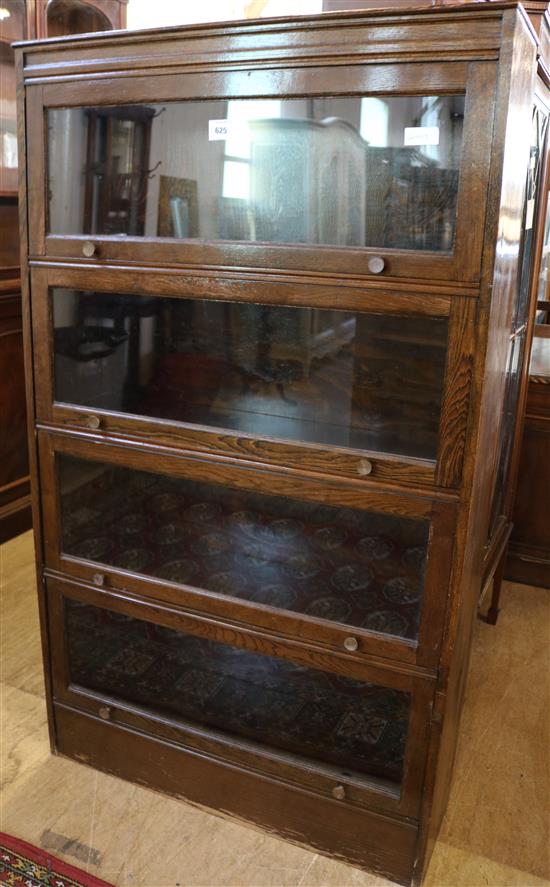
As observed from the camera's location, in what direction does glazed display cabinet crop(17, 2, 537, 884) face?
facing the viewer and to the left of the viewer

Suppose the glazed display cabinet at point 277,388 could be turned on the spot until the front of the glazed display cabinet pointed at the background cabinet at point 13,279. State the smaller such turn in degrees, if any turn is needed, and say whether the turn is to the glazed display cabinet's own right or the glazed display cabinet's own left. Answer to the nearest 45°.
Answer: approximately 90° to the glazed display cabinet's own right
